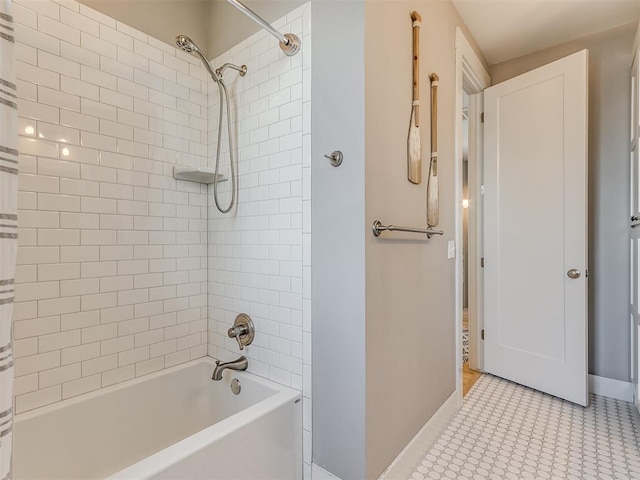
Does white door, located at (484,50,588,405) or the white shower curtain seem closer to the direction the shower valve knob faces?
the white shower curtain

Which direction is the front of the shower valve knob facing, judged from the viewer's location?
facing the viewer and to the left of the viewer

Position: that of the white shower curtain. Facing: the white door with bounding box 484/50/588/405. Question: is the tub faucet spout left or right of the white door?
left

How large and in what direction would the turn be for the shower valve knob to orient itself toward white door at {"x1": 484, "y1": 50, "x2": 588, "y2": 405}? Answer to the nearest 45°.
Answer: approximately 135° to its left

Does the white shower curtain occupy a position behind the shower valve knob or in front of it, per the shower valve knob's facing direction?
in front

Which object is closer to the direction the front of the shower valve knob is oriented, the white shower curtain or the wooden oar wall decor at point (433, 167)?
the white shower curtain

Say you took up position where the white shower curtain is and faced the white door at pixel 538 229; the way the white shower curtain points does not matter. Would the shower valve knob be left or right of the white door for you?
left
